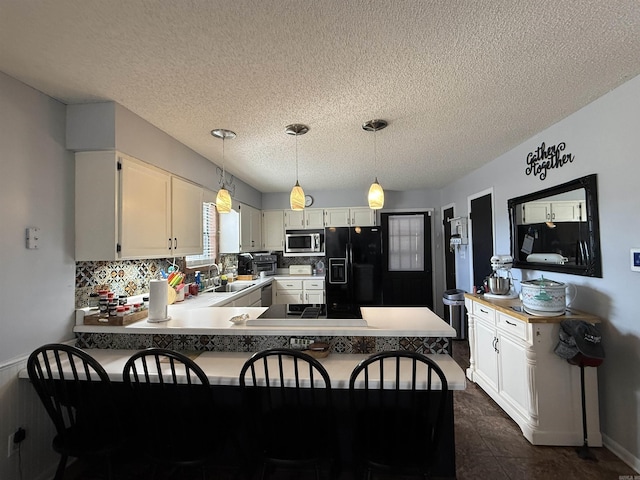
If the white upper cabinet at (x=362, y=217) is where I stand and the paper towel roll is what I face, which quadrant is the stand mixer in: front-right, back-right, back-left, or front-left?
front-left

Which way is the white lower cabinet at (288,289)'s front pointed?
toward the camera

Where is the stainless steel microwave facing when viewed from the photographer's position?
facing the viewer

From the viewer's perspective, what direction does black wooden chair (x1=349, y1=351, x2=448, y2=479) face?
away from the camera

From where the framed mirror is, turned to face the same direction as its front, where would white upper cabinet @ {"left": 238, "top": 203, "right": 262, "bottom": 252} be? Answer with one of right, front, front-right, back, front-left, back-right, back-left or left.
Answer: front-right

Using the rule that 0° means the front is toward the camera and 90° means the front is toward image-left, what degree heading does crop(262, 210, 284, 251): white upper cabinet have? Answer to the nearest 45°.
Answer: approximately 0°

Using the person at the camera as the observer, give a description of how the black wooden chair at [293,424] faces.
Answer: facing away from the viewer

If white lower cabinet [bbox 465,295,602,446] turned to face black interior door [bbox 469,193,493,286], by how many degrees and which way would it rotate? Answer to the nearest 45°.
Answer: approximately 135° to its right

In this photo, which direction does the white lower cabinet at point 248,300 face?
to the viewer's right

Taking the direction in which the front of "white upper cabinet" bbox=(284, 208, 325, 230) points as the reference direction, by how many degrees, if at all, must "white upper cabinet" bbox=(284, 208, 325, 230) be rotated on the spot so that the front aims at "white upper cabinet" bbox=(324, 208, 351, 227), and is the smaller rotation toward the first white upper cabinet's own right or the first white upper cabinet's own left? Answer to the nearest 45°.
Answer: approximately 90° to the first white upper cabinet's own left

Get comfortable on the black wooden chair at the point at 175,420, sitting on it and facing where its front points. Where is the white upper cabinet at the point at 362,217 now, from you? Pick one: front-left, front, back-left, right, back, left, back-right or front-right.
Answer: front

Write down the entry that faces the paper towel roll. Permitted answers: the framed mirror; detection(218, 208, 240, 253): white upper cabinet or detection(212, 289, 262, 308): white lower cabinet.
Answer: the framed mirror

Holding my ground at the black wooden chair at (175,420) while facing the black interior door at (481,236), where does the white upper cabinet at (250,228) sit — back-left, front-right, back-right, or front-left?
front-left

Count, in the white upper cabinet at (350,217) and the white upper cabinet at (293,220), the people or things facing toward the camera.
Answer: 2

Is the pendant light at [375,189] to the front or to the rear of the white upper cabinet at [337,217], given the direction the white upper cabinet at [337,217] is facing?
to the front

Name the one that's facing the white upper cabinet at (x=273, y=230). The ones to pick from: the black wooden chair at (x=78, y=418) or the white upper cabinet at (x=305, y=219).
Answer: the black wooden chair

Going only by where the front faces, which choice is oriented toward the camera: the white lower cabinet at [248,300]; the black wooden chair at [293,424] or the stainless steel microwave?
the stainless steel microwave
